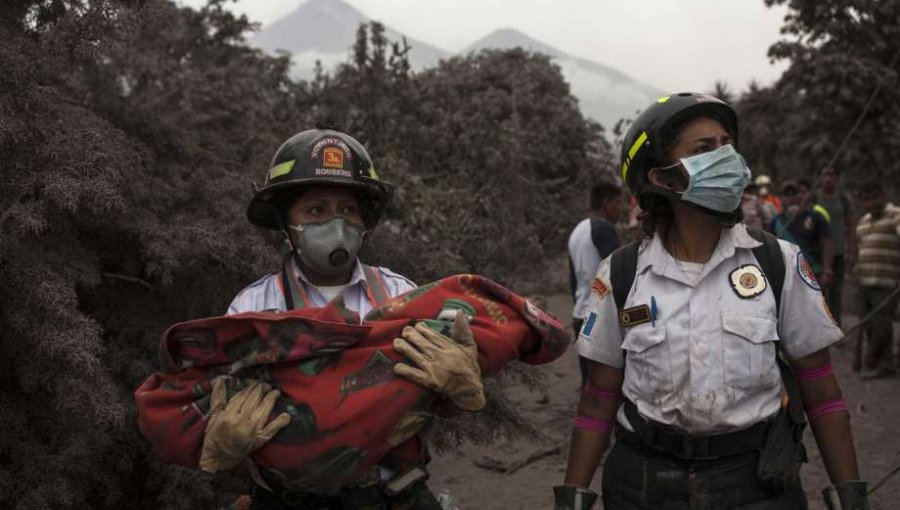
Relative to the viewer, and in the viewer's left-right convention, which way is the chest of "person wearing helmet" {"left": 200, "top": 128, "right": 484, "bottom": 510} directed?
facing the viewer

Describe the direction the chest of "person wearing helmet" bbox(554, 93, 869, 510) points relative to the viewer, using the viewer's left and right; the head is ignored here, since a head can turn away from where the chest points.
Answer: facing the viewer

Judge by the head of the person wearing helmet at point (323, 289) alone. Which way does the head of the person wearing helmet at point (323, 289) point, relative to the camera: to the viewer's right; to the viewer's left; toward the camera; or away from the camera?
toward the camera

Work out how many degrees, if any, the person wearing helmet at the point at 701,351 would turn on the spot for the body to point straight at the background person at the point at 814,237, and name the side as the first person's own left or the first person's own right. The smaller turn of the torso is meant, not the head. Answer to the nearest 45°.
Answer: approximately 180°

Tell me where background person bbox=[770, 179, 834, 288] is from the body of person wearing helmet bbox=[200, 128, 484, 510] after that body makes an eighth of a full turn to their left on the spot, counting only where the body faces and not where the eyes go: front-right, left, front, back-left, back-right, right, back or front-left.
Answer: left

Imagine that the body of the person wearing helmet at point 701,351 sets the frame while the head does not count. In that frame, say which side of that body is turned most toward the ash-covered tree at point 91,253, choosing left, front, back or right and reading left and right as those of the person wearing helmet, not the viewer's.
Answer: right

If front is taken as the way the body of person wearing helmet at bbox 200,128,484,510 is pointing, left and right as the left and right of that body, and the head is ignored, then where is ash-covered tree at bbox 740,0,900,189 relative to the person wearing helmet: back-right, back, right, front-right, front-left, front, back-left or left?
back-left

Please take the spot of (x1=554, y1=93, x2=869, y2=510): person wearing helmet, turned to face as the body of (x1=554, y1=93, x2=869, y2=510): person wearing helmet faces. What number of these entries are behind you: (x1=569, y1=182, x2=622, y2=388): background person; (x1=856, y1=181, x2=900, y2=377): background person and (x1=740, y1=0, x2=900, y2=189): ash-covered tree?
3

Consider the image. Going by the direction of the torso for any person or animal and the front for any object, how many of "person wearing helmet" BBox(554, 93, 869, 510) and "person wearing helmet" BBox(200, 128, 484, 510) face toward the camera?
2

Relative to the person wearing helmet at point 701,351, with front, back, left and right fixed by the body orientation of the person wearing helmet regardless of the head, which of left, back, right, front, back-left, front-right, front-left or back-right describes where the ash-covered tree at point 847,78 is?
back

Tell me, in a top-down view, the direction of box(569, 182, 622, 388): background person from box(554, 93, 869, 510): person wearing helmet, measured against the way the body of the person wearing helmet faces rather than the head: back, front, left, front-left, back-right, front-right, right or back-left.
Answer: back
